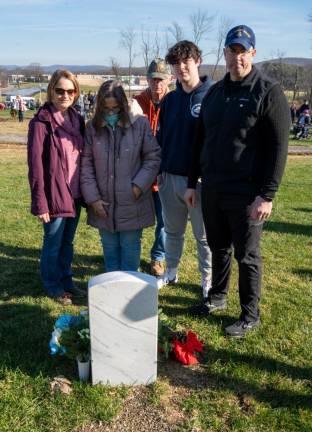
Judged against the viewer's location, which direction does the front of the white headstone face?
facing away from the viewer

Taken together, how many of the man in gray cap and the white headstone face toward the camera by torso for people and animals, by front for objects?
1

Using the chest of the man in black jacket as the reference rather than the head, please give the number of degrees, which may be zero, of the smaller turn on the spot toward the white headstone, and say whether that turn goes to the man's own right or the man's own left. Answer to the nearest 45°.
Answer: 0° — they already face it

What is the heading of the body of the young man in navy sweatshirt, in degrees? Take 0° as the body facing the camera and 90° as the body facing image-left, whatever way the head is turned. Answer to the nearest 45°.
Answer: approximately 0°

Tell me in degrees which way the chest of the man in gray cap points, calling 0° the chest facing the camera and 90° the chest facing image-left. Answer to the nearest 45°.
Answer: approximately 0°

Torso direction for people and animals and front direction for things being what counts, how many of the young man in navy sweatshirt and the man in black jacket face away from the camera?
0
